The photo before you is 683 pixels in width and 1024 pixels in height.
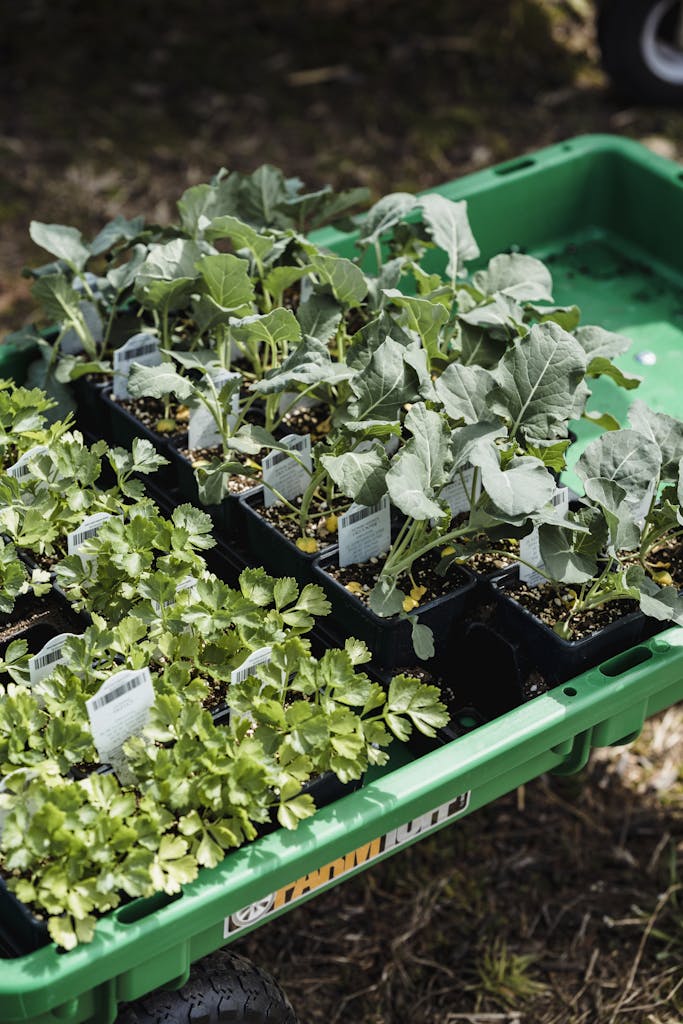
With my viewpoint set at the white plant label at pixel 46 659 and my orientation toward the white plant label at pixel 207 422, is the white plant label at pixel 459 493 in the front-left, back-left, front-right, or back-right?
front-right

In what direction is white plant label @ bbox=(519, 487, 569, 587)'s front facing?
toward the camera

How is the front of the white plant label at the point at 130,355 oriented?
toward the camera

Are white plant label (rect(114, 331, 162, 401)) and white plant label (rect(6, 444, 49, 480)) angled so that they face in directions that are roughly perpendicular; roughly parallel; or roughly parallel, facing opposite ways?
roughly parallel

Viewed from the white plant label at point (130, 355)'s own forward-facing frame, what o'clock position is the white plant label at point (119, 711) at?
the white plant label at point (119, 711) is roughly at 12 o'clock from the white plant label at point (130, 355).

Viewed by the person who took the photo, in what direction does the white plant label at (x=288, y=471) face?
facing the viewer

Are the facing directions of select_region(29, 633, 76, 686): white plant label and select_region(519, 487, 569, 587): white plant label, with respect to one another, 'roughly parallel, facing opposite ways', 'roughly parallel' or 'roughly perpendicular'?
roughly parallel

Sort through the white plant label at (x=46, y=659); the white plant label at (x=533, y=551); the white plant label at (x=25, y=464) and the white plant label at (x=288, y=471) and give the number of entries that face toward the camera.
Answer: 4

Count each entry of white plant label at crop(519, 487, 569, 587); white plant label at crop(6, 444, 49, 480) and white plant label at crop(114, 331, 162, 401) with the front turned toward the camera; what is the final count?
3

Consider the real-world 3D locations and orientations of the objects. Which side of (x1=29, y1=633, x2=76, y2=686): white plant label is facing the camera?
front

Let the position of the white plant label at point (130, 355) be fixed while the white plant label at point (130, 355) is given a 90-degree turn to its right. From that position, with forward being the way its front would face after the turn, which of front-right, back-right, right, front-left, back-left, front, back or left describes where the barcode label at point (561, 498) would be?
back-left

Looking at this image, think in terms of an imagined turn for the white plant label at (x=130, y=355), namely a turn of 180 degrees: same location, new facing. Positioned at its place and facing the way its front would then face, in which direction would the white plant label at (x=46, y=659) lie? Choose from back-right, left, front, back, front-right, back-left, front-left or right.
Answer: back
